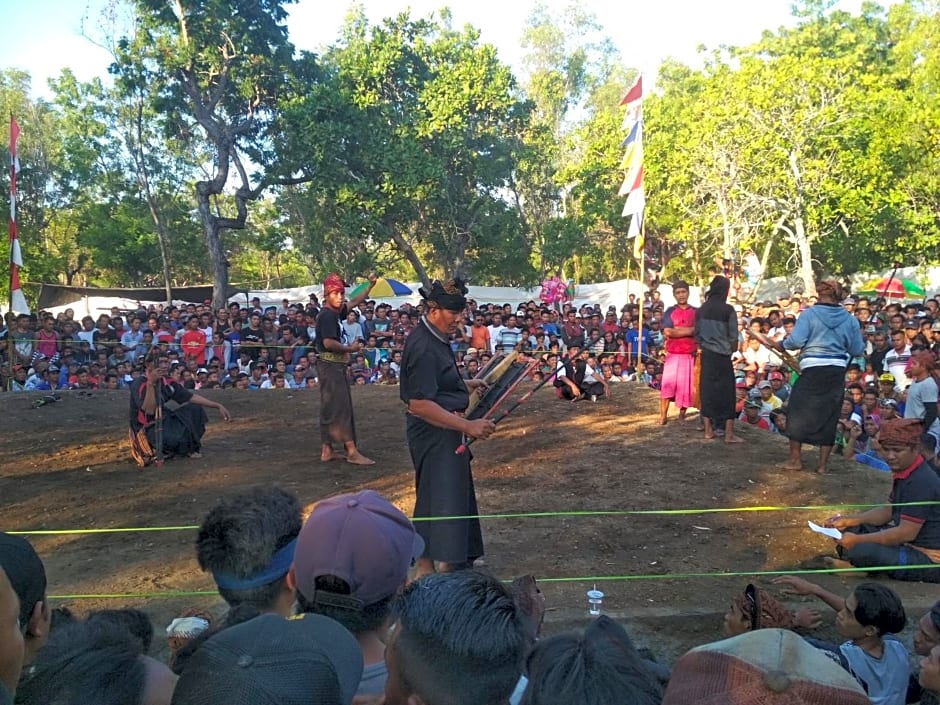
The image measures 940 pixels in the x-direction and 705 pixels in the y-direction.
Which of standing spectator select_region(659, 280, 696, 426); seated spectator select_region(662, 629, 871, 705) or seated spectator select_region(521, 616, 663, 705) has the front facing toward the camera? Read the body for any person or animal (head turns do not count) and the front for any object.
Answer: the standing spectator

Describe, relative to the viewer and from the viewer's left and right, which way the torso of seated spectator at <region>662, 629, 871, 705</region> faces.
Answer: facing away from the viewer

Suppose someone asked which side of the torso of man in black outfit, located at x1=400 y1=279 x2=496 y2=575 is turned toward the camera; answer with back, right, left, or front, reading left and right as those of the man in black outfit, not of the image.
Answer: right

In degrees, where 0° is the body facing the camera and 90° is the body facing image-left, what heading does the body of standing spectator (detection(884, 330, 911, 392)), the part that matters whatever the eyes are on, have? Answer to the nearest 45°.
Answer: approximately 45°

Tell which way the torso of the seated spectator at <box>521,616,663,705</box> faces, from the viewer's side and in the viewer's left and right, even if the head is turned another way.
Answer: facing away from the viewer

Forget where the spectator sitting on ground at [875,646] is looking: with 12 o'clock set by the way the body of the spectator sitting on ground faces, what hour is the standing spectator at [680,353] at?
The standing spectator is roughly at 1 o'clock from the spectator sitting on ground.

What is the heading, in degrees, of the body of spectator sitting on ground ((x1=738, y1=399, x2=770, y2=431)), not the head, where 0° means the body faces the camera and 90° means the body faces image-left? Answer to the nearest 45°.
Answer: approximately 45°

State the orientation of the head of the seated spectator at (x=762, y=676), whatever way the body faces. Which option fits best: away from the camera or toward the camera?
away from the camera

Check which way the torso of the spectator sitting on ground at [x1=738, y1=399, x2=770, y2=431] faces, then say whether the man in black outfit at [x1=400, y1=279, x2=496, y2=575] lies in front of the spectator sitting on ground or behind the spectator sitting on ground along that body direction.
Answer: in front

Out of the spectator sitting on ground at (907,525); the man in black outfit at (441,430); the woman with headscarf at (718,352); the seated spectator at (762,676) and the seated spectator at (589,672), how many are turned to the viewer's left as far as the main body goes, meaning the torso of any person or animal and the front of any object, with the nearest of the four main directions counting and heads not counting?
1

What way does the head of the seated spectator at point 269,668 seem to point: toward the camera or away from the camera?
away from the camera

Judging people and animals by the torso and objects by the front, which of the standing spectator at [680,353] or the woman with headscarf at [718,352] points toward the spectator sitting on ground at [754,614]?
the standing spectator

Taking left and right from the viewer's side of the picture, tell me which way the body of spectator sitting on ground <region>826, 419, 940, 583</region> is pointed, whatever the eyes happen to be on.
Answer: facing to the left of the viewer
